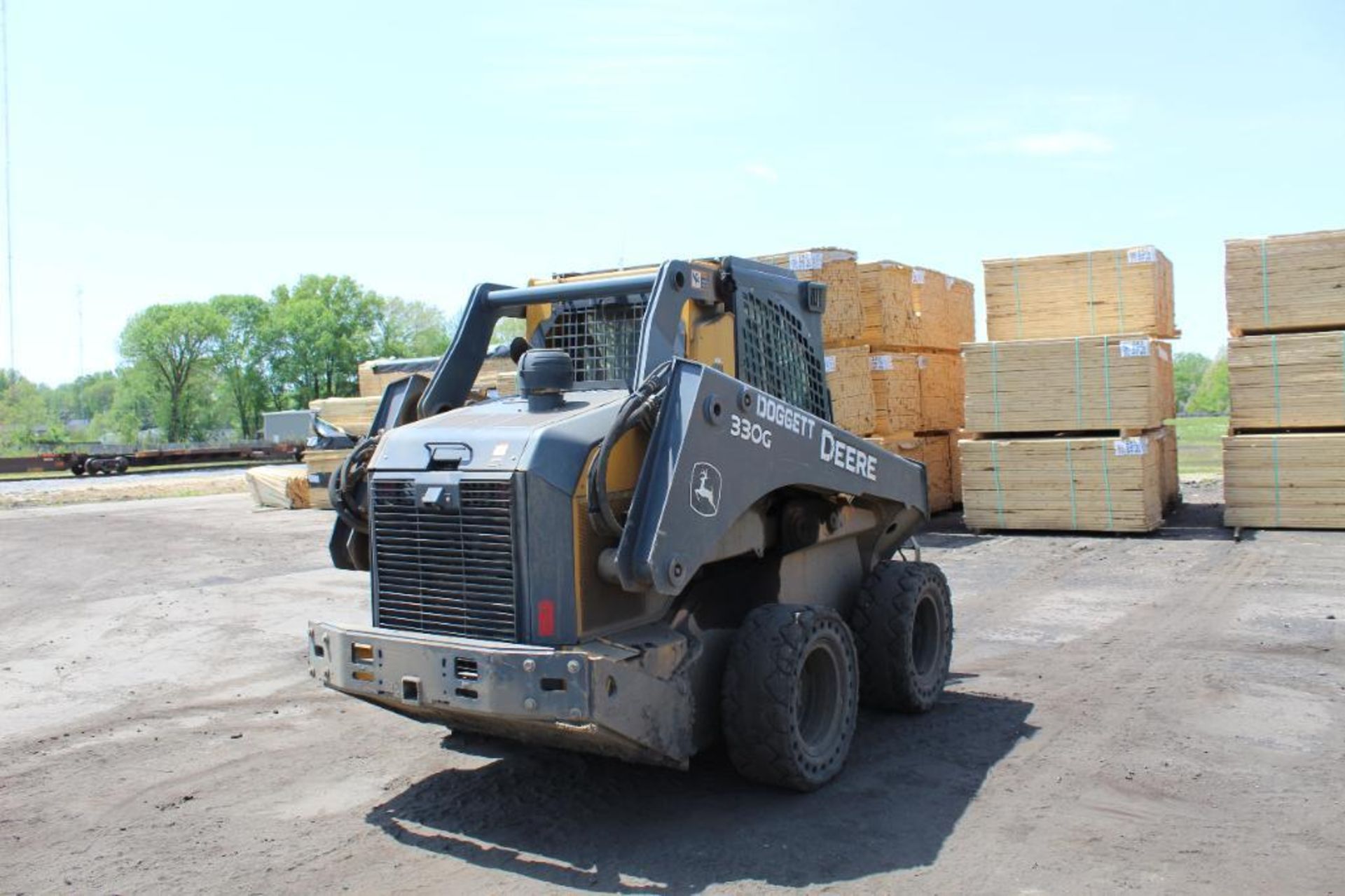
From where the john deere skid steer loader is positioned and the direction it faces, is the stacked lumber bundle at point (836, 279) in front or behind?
in front

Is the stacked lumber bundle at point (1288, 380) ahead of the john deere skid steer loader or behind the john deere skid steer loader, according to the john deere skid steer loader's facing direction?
ahead
